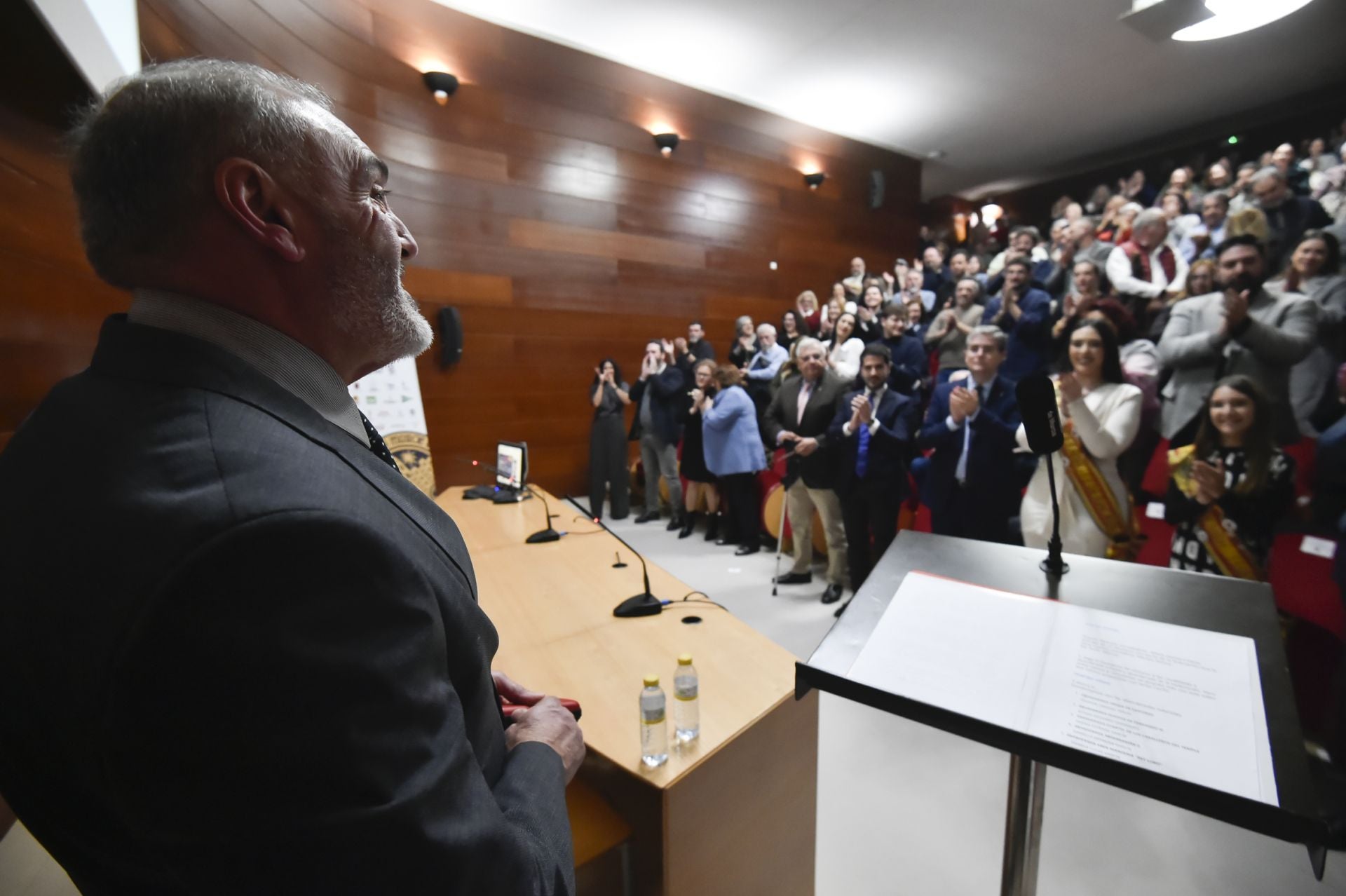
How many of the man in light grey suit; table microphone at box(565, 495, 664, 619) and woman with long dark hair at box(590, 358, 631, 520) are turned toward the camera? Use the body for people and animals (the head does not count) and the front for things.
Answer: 2

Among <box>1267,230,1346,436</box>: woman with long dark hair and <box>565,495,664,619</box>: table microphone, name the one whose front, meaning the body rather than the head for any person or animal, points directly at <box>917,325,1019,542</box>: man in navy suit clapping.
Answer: the woman with long dark hair

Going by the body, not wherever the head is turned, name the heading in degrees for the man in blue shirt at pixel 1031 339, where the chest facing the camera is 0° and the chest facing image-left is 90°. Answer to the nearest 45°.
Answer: approximately 45°

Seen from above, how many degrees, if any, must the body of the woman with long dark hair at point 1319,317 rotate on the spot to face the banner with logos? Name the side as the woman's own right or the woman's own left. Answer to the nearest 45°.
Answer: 0° — they already face it

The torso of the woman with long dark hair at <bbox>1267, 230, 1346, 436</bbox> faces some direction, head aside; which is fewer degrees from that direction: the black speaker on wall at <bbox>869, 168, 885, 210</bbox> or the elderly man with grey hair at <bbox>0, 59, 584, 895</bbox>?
the elderly man with grey hair

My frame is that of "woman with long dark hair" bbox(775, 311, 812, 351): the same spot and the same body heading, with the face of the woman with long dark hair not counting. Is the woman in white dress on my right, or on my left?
on my left

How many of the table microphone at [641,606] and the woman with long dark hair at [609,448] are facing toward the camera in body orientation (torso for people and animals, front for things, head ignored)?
1

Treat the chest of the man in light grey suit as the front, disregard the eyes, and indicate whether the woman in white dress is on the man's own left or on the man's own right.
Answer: on the man's own right

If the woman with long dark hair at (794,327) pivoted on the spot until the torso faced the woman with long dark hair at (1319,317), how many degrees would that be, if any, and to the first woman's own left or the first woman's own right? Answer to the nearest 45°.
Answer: approximately 90° to the first woman's own left

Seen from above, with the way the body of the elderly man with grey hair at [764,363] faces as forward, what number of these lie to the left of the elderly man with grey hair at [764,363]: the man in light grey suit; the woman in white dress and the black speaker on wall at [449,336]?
2

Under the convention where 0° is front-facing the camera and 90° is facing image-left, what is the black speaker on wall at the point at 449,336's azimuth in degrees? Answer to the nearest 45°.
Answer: approximately 315°

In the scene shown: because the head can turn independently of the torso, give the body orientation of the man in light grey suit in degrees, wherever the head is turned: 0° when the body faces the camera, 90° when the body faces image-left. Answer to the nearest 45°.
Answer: approximately 0°
